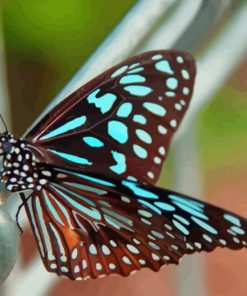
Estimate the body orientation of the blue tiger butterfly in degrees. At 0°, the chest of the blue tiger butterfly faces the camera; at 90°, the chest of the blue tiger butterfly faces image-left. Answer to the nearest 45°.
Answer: approximately 90°
